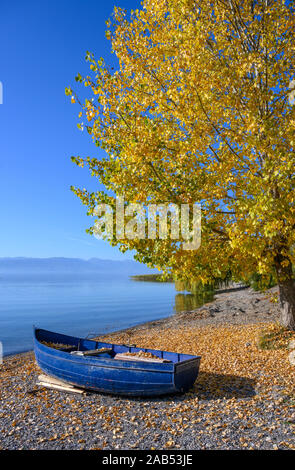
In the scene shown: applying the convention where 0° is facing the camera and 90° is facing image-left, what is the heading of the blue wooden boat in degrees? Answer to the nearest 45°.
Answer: approximately 135°
